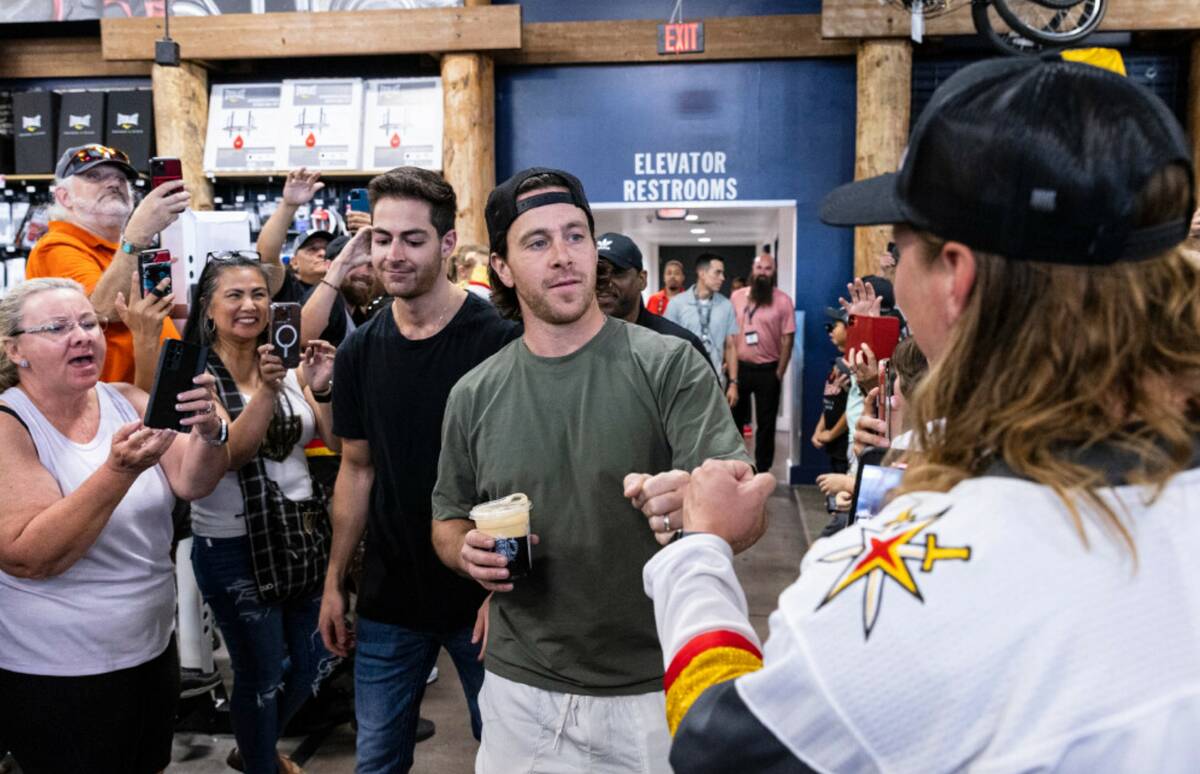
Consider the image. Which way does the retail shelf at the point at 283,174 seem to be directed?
toward the camera

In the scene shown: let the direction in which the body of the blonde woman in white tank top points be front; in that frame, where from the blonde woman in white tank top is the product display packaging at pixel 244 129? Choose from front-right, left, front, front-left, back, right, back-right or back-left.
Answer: back-left

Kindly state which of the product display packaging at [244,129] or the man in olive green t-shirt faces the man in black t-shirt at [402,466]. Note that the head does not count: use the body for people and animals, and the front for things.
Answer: the product display packaging

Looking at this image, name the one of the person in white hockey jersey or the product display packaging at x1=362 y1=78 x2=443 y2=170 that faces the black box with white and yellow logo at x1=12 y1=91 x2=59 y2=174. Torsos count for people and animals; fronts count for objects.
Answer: the person in white hockey jersey

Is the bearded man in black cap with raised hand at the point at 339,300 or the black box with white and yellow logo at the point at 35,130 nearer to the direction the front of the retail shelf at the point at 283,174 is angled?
the bearded man in black cap with raised hand

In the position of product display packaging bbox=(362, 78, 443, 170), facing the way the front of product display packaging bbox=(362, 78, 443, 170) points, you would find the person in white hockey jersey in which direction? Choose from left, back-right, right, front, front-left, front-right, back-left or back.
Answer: front

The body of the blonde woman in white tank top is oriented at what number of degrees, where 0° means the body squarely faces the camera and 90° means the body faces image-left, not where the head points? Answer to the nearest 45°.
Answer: approximately 315°

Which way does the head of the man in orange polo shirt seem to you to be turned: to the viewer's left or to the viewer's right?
to the viewer's right

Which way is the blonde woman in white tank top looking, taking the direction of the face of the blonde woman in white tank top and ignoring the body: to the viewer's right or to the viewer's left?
to the viewer's right

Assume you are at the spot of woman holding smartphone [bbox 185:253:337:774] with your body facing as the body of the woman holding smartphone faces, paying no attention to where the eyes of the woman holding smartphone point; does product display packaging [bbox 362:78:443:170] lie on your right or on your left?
on your left

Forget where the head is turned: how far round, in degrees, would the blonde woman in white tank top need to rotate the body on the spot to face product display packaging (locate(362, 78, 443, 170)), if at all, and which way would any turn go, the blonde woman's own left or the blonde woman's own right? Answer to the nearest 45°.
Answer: approximately 90° to the blonde woman's own left

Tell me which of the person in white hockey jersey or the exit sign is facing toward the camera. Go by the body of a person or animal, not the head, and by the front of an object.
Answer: the exit sign

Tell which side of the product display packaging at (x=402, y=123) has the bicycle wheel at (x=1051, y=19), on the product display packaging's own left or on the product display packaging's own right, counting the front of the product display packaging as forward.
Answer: on the product display packaging's own left

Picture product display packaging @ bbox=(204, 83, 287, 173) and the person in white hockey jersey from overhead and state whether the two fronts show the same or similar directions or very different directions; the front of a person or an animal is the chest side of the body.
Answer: very different directions

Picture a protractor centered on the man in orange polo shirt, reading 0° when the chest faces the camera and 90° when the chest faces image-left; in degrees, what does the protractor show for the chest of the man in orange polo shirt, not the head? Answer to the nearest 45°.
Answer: approximately 315°

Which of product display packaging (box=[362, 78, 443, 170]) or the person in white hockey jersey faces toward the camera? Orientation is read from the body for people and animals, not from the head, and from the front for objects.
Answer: the product display packaging

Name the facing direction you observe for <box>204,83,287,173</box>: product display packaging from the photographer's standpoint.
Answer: facing the viewer

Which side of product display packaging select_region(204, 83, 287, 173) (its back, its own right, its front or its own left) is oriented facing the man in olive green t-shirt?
front
